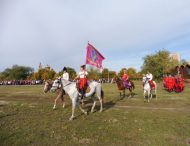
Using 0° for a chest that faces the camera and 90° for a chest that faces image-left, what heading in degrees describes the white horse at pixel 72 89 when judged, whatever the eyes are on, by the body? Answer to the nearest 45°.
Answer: approximately 45°
